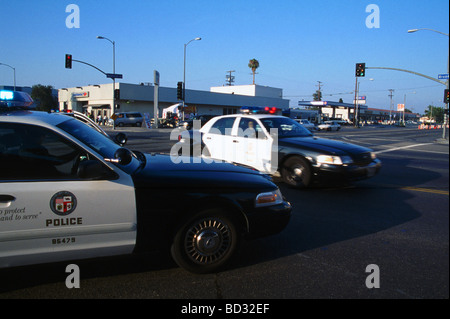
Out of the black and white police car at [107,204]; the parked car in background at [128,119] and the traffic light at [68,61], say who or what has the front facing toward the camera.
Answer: the traffic light

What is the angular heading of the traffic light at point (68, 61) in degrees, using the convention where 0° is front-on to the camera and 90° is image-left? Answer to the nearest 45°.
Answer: approximately 0°

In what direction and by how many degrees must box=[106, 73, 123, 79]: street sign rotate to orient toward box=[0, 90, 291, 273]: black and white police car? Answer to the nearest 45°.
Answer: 0° — it already faces it

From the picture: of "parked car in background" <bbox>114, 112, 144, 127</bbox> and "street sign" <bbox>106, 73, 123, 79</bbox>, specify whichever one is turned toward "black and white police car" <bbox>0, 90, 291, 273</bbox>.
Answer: the street sign

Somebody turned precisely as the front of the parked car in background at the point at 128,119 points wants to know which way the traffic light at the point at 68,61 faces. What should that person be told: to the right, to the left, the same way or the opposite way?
to the left

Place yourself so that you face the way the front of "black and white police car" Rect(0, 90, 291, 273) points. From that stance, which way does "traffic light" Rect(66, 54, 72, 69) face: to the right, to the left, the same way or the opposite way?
to the right

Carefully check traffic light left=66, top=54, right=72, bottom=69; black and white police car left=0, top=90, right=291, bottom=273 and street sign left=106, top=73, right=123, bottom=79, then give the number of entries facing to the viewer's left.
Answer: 0

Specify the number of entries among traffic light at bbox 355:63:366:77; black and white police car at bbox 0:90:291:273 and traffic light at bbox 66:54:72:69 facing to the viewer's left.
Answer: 0

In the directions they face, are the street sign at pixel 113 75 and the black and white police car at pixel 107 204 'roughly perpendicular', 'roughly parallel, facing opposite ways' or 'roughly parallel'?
roughly perpendicular

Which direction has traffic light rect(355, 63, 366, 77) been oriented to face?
toward the camera

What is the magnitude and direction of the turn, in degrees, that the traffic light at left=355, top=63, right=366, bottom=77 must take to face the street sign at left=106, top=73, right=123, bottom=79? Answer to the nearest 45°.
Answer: approximately 90° to its right

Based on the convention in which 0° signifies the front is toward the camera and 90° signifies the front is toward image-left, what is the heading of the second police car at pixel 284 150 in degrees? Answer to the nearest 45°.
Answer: approximately 315°

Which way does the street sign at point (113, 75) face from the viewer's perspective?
toward the camera

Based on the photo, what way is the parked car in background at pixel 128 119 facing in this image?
to the viewer's left
